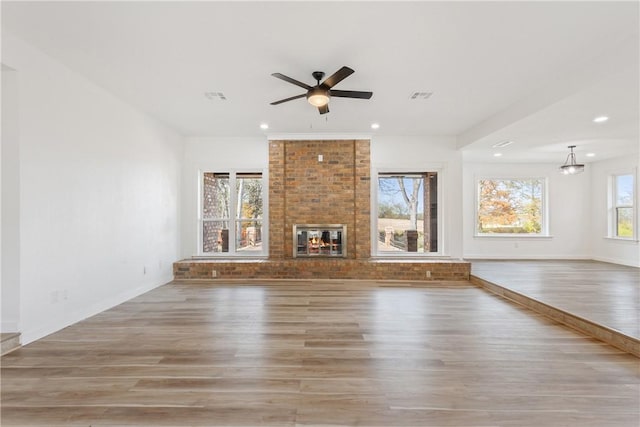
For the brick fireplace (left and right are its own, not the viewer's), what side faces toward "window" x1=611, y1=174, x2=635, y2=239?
left

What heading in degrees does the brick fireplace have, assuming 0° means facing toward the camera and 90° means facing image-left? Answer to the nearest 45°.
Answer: approximately 0°
